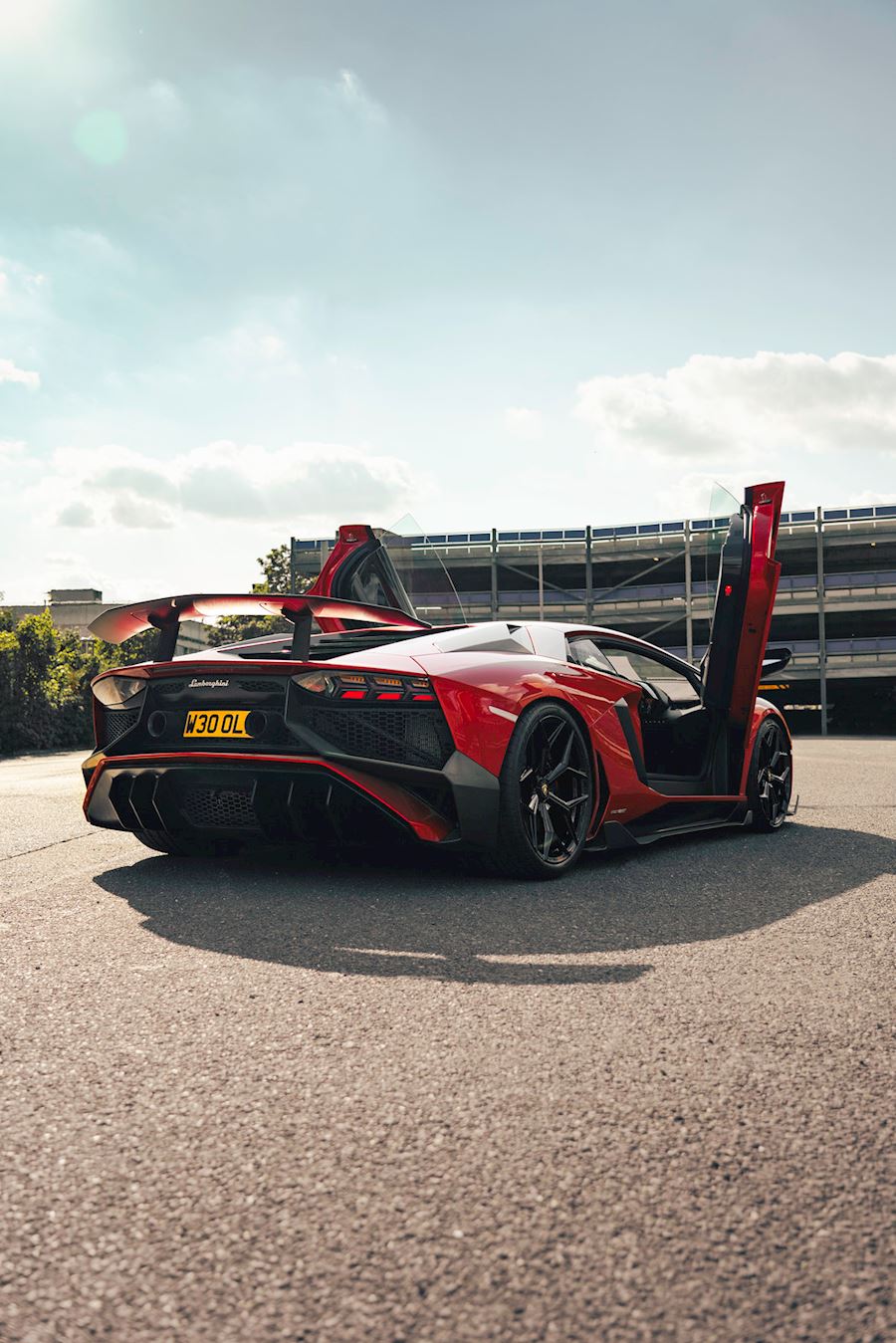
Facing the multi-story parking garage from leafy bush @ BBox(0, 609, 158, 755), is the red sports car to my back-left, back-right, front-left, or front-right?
back-right

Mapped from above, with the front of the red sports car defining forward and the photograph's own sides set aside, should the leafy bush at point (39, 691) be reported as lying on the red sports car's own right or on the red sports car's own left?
on the red sports car's own left

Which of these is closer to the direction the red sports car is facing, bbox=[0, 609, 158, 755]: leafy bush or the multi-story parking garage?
the multi-story parking garage

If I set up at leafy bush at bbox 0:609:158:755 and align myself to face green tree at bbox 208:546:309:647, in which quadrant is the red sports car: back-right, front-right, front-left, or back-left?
back-right

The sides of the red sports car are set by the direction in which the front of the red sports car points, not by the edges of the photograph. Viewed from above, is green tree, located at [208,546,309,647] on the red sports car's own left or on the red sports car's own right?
on the red sports car's own left

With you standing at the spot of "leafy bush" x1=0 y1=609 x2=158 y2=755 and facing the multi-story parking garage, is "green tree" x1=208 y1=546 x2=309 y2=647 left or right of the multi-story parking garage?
left

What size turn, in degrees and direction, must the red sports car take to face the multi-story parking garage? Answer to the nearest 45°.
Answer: approximately 45° to its left

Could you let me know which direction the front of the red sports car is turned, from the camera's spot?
facing away from the viewer and to the right of the viewer
